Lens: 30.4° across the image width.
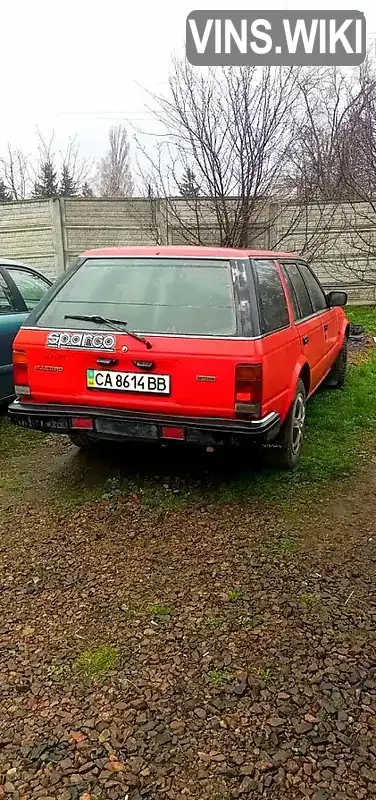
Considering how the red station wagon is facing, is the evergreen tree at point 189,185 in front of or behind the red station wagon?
in front

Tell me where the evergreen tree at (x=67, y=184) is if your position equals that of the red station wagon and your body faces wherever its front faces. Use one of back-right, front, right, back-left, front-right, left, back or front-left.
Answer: front-left

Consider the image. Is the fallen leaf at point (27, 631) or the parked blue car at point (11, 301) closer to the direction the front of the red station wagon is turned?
the parked blue car

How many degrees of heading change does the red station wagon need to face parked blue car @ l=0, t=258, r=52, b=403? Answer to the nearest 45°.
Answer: approximately 90° to its left

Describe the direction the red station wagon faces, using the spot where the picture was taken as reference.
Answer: facing away from the viewer and to the right of the viewer

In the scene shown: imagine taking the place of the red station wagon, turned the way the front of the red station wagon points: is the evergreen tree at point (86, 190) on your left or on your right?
on your left

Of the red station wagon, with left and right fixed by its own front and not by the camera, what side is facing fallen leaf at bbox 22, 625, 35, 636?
back

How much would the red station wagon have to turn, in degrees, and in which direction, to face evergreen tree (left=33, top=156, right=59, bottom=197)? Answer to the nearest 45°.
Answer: approximately 45° to its left

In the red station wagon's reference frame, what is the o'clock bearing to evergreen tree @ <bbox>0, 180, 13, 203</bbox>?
The evergreen tree is roughly at 10 o'clock from the red station wagon.

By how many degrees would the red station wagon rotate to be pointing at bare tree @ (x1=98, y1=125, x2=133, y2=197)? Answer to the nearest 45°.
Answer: approximately 45° to its left

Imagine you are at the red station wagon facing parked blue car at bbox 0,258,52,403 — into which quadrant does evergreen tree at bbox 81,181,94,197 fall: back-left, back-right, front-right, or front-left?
front-right
